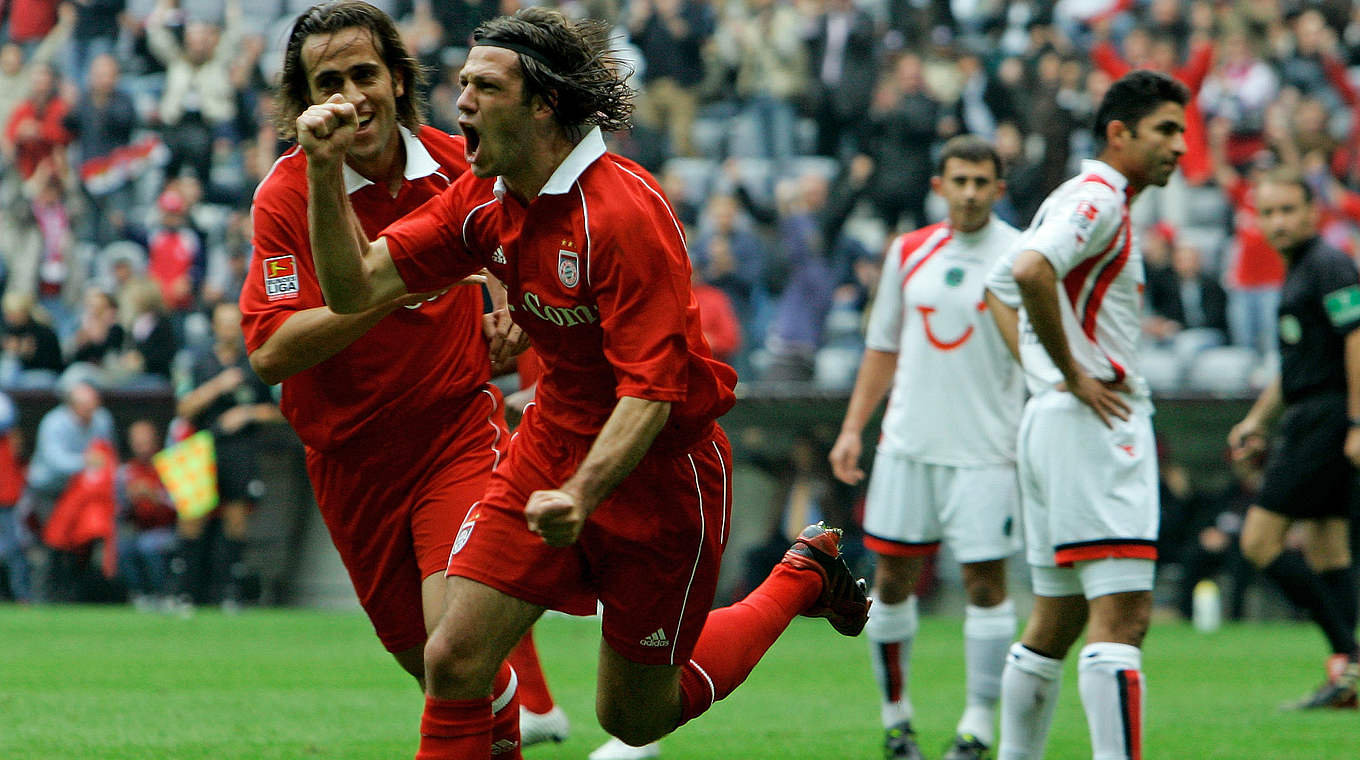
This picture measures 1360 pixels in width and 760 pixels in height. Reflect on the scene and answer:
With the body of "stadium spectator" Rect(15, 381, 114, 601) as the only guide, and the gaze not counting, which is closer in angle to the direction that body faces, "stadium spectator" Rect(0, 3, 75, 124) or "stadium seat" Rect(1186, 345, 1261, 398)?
the stadium seat

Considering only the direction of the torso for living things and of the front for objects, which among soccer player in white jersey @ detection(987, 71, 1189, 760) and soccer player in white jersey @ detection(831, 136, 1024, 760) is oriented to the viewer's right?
soccer player in white jersey @ detection(987, 71, 1189, 760)

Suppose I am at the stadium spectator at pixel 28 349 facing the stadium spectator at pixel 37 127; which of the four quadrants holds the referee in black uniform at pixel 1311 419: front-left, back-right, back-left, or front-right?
back-right

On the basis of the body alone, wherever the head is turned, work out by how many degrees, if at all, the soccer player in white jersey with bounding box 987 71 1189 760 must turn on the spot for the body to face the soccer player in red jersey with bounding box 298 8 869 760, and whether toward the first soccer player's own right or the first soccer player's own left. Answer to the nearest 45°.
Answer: approximately 135° to the first soccer player's own right

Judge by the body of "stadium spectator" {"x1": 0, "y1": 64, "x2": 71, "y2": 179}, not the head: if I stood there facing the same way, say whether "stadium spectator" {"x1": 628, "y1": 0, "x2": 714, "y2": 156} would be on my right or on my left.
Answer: on my left

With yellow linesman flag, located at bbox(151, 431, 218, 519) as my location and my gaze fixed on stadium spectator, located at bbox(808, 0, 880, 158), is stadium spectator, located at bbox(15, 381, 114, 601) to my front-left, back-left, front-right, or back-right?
back-left

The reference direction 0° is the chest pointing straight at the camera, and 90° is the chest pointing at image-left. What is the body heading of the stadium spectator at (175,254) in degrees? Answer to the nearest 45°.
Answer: approximately 0°

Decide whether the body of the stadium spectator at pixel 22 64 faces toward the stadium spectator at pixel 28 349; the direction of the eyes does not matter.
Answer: yes

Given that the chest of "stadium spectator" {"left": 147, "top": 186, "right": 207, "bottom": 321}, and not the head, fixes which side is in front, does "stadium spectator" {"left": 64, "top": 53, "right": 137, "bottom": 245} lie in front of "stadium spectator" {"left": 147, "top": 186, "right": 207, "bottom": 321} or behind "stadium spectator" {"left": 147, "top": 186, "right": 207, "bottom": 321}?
behind

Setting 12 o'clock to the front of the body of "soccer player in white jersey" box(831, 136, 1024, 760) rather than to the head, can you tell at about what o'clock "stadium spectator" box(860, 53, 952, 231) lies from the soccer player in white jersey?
The stadium spectator is roughly at 6 o'clock from the soccer player in white jersey.
